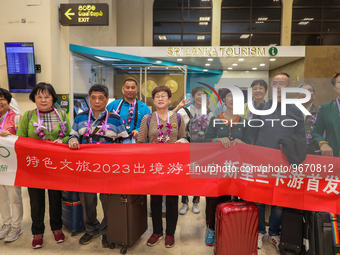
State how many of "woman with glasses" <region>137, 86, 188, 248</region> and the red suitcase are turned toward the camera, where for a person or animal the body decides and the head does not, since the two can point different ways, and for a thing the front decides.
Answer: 2

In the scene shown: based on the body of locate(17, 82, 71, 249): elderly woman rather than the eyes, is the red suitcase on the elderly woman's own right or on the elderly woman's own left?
on the elderly woman's own left

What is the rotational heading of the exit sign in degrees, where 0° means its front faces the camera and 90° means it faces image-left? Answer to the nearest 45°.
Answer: approximately 0°

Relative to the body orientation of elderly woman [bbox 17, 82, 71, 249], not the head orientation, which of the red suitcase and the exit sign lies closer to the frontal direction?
the red suitcase

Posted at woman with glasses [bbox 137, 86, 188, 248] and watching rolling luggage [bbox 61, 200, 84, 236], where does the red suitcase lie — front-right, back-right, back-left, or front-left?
back-left

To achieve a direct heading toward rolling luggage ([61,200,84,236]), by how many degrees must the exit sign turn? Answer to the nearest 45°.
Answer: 0° — it already faces it

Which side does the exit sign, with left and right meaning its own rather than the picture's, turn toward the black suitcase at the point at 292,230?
front

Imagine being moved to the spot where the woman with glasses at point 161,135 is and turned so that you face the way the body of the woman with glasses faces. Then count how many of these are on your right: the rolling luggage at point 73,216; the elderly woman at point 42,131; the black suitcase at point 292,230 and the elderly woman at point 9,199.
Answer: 3

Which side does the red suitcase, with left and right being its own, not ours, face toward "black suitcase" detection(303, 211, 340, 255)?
left

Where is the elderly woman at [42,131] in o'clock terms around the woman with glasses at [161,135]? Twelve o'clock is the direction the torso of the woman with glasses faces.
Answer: The elderly woman is roughly at 3 o'clock from the woman with glasses.

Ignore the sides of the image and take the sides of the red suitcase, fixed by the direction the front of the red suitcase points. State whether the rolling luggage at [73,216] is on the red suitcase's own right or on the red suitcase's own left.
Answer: on the red suitcase's own right
